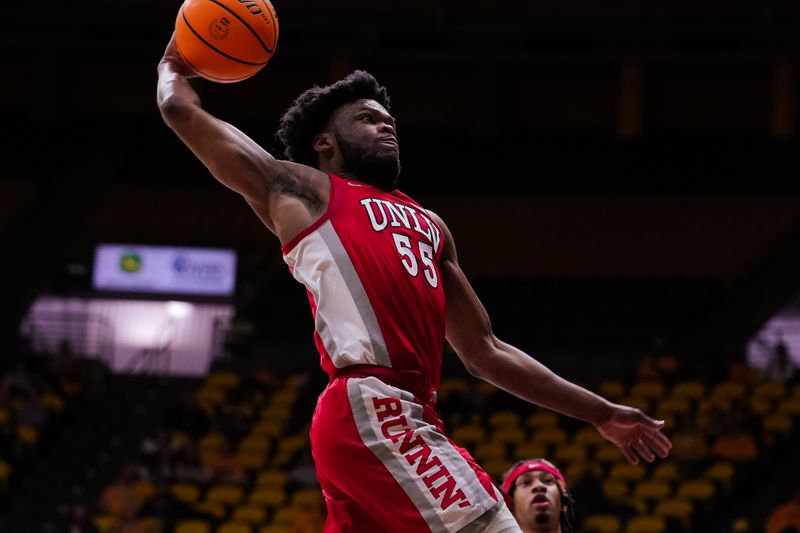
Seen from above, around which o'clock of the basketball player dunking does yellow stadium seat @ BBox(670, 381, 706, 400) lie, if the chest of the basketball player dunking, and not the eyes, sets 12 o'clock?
The yellow stadium seat is roughly at 8 o'clock from the basketball player dunking.

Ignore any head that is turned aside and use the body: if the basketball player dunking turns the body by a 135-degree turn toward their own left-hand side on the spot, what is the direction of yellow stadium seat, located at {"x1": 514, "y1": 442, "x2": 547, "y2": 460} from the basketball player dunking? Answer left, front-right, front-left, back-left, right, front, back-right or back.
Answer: front

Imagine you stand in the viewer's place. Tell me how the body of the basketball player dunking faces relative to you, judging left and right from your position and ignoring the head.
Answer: facing the viewer and to the right of the viewer

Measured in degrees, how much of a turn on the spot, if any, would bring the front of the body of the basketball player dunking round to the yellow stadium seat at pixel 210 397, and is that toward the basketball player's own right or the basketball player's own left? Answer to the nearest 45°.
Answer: approximately 135° to the basketball player's own left

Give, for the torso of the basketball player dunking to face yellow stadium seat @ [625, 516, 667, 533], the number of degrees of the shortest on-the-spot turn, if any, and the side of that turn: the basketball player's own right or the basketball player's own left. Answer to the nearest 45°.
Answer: approximately 135° to the basketball player's own left

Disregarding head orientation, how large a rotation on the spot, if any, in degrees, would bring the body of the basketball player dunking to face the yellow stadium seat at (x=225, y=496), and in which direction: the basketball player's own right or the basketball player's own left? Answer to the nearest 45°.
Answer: approximately 135° to the basketball player's own left

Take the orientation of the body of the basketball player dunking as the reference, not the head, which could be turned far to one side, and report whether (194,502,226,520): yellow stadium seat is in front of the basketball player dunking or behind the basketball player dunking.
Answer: behind

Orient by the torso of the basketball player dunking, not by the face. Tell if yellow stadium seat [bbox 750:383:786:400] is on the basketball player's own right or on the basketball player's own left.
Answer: on the basketball player's own left

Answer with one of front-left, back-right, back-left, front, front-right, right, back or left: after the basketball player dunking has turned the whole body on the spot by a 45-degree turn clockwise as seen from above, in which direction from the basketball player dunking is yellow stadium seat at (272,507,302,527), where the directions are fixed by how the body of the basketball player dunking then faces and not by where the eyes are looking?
back

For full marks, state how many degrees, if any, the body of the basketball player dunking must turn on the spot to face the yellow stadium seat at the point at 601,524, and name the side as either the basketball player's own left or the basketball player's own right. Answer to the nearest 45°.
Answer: approximately 135° to the basketball player's own left

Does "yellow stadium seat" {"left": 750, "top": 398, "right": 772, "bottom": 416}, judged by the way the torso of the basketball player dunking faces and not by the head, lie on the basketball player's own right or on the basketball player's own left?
on the basketball player's own left

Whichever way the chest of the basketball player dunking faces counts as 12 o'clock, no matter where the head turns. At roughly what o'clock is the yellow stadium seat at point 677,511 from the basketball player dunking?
The yellow stadium seat is roughly at 8 o'clock from the basketball player dunking.

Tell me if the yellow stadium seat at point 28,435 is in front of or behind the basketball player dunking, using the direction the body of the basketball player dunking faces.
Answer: behind

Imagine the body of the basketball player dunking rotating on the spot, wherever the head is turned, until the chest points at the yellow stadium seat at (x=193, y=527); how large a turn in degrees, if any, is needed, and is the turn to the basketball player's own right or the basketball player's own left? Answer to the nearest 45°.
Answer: approximately 135° to the basketball player's own left

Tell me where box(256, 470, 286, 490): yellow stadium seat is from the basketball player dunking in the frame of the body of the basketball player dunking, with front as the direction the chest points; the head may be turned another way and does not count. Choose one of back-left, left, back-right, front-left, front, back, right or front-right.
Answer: back-left

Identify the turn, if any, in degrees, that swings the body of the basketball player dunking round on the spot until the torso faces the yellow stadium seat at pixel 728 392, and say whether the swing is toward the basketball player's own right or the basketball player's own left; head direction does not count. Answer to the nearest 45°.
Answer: approximately 135° to the basketball player's own left
